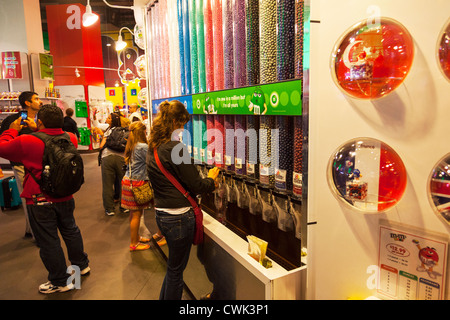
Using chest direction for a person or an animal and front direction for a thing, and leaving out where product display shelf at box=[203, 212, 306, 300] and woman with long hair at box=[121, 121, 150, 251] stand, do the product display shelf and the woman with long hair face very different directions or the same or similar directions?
very different directions

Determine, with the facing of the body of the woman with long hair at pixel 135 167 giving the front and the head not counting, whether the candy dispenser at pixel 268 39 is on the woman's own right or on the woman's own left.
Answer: on the woman's own right

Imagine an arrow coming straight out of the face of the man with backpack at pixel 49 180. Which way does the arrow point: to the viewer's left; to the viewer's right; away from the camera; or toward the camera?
away from the camera

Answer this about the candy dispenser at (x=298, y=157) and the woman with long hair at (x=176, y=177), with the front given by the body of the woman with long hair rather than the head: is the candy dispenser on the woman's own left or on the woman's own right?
on the woman's own right

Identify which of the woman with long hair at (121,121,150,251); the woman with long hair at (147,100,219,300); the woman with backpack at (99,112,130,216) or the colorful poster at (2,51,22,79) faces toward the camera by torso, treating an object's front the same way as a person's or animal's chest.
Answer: the colorful poster

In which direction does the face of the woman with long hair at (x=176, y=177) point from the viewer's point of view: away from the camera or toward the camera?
away from the camera

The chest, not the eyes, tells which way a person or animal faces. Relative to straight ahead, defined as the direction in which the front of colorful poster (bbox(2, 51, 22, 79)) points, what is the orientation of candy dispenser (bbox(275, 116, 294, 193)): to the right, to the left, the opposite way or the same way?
to the right
